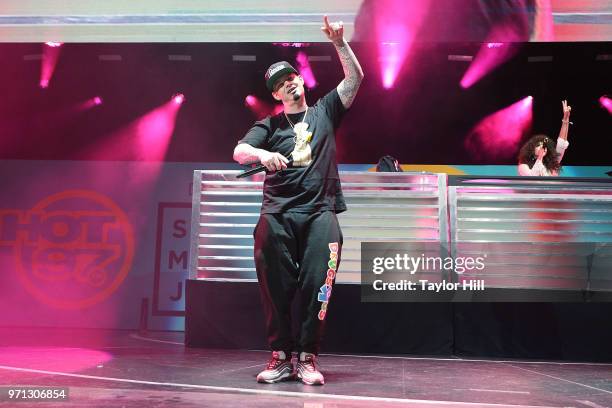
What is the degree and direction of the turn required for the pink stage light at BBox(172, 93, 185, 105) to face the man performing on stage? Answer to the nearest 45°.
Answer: approximately 45° to its left

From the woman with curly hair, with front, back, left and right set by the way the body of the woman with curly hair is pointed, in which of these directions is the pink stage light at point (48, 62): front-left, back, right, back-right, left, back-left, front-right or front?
right

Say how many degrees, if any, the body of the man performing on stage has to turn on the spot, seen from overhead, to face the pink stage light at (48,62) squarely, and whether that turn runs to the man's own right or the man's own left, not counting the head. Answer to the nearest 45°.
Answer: approximately 135° to the man's own right

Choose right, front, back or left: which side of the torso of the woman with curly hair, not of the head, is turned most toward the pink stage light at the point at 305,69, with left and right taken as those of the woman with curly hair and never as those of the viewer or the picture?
right

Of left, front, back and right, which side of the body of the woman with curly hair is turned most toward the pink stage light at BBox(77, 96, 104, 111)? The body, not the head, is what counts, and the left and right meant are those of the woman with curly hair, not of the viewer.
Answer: right

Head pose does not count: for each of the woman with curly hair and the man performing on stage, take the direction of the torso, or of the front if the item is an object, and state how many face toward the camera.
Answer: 2

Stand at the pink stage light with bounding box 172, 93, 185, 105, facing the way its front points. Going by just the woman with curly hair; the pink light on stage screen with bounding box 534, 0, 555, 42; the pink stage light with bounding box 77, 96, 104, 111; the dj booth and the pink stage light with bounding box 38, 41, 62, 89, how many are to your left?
3

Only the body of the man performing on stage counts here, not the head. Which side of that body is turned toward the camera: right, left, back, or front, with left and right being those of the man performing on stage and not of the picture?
front

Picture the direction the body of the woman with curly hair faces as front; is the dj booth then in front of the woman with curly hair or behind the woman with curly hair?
in front

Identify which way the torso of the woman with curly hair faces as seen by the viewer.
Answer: toward the camera

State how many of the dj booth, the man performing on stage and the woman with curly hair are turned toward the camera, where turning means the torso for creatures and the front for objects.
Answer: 3

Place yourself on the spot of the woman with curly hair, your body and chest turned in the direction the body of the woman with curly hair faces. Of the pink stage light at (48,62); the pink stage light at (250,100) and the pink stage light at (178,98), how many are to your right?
3
